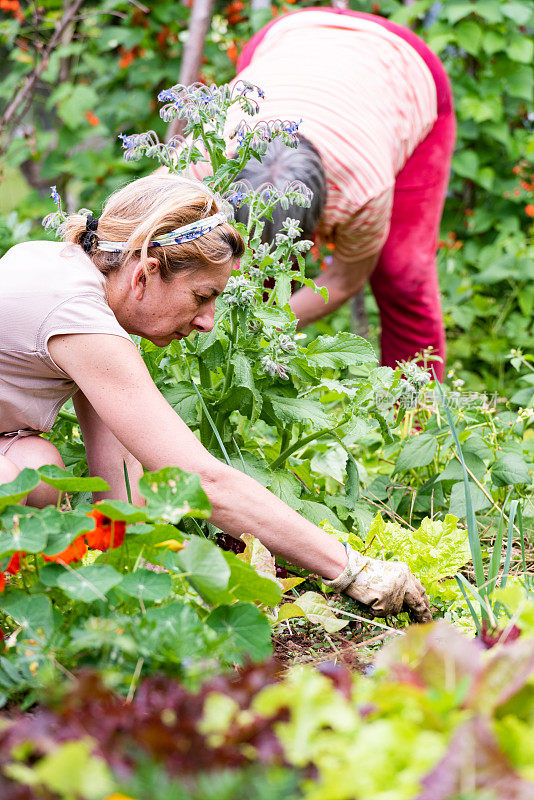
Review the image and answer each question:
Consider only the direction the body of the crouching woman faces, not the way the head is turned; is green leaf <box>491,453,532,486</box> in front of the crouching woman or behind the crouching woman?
in front

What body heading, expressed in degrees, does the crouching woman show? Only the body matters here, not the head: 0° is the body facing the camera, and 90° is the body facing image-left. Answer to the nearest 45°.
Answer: approximately 270°

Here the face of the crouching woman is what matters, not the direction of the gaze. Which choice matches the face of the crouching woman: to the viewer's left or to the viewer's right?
to the viewer's right

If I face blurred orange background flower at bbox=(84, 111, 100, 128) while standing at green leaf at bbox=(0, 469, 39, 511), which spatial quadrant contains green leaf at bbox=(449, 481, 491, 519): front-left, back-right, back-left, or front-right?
front-right

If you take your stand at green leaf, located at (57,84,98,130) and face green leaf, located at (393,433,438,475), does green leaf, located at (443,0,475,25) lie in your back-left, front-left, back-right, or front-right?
front-left

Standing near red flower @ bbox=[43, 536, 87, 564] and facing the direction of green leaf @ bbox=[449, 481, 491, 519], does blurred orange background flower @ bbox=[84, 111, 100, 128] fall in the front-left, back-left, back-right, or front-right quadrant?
front-left

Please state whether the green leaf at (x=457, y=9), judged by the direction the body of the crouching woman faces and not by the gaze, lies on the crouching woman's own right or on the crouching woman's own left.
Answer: on the crouching woman's own left

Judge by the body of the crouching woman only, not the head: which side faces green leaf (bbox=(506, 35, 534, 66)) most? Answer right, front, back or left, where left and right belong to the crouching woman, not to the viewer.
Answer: left
